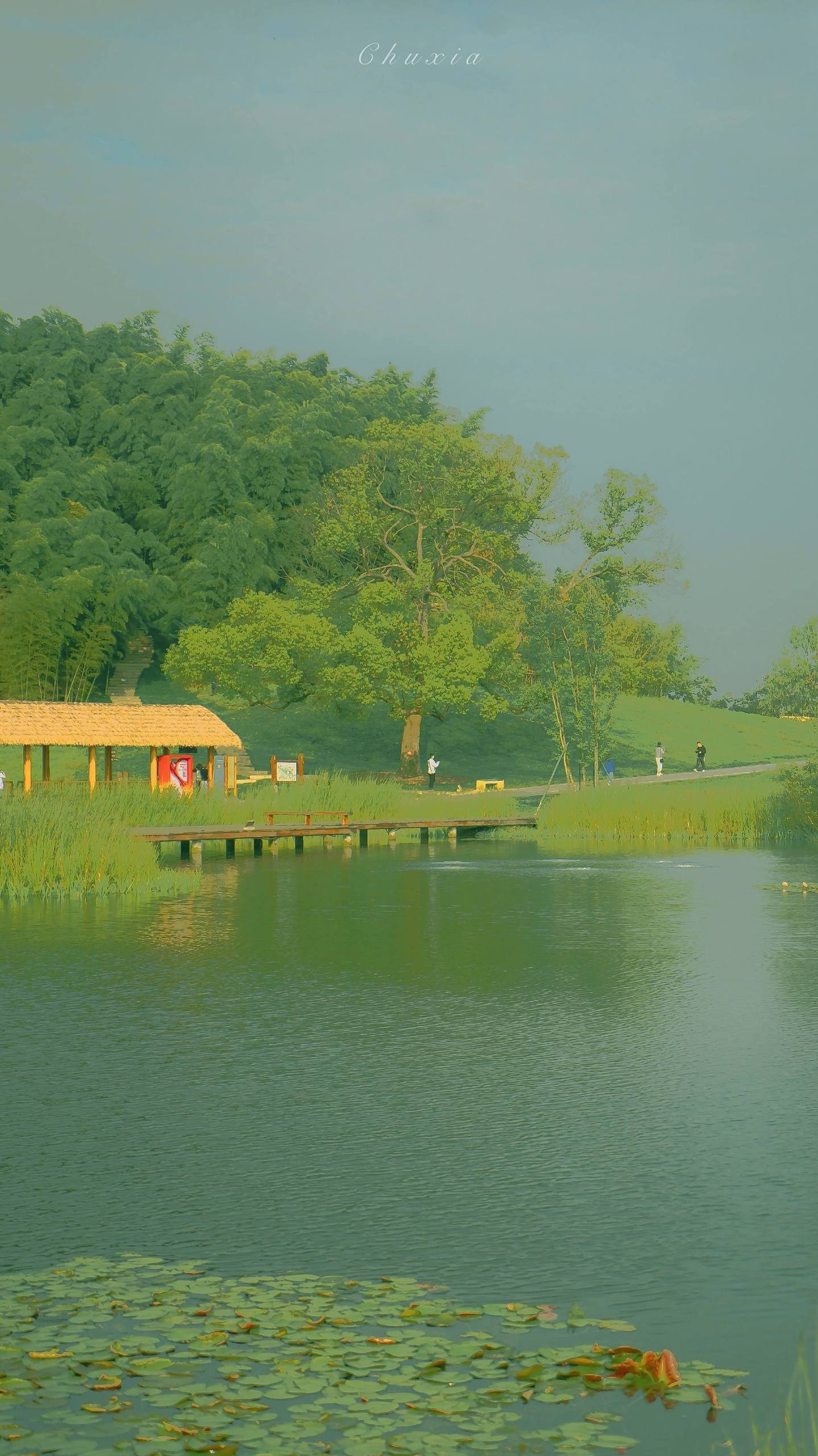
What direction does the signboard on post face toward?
toward the camera

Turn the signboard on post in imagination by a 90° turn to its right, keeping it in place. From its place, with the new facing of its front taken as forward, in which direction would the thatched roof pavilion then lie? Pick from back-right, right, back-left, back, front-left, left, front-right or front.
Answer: front-left

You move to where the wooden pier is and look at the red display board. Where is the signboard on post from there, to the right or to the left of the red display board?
right

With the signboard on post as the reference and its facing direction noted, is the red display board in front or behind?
in front

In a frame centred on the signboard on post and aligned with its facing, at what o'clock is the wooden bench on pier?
The wooden bench on pier is roughly at 12 o'clock from the signboard on post.

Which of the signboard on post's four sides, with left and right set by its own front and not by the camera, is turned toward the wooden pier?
front

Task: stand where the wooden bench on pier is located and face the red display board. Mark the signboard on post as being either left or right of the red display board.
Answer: right
